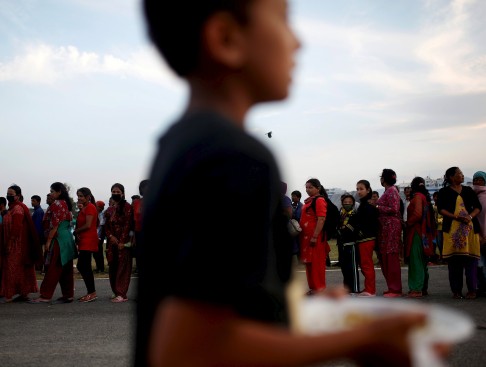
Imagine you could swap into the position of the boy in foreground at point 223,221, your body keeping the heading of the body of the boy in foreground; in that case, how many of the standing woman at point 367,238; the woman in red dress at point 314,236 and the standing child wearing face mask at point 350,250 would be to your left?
3

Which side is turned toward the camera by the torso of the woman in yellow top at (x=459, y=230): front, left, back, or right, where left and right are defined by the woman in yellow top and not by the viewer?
front

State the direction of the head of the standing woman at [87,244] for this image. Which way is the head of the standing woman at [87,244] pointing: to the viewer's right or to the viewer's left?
to the viewer's left

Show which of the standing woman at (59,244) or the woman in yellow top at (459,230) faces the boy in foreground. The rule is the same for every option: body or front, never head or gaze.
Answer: the woman in yellow top

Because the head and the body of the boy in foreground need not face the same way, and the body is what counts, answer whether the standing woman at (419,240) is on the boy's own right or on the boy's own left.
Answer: on the boy's own left

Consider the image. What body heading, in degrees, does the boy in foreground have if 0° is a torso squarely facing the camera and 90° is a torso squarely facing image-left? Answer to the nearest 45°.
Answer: approximately 270°

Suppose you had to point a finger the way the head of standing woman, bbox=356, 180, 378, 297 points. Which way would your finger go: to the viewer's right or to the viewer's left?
to the viewer's left

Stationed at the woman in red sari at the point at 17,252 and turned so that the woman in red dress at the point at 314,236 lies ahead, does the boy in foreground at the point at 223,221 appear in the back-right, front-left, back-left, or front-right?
front-right

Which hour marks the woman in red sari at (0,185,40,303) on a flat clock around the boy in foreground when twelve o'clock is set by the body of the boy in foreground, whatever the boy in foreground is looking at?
The woman in red sari is roughly at 8 o'clock from the boy in foreground.

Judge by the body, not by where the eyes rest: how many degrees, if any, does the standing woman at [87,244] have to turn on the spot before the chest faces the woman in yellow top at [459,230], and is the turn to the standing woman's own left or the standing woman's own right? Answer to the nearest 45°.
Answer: approximately 135° to the standing woman's own left
